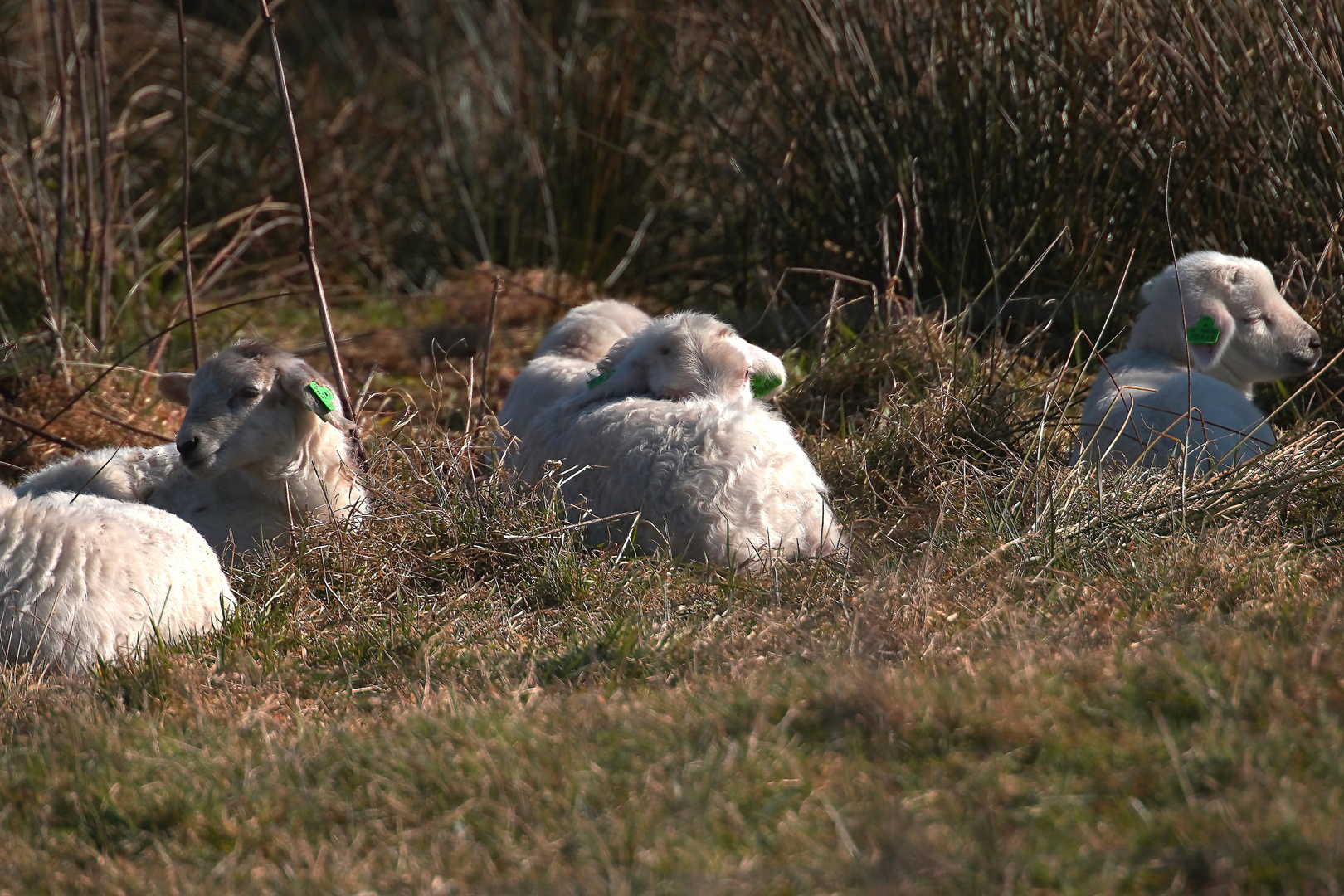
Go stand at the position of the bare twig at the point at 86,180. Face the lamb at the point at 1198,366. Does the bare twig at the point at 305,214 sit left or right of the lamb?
right

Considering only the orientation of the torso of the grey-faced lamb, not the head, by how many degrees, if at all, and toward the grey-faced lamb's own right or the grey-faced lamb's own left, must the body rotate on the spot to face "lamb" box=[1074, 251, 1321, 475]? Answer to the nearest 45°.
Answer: approximately 45° to the grey-faced lamb's own left

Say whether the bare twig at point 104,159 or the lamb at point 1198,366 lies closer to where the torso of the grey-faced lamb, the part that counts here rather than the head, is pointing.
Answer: the lamb

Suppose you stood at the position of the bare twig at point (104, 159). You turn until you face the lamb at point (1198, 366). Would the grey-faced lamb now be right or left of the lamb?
right

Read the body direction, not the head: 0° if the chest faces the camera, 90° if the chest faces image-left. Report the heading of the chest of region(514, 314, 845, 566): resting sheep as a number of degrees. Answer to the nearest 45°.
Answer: approximately 135°

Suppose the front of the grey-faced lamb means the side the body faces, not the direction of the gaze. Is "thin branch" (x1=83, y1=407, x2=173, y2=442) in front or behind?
behind

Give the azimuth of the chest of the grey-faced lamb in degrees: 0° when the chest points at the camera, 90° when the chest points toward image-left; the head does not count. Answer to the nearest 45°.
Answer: approximately 315°

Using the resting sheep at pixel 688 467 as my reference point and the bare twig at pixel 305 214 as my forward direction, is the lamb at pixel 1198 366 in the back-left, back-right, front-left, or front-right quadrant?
back-right
